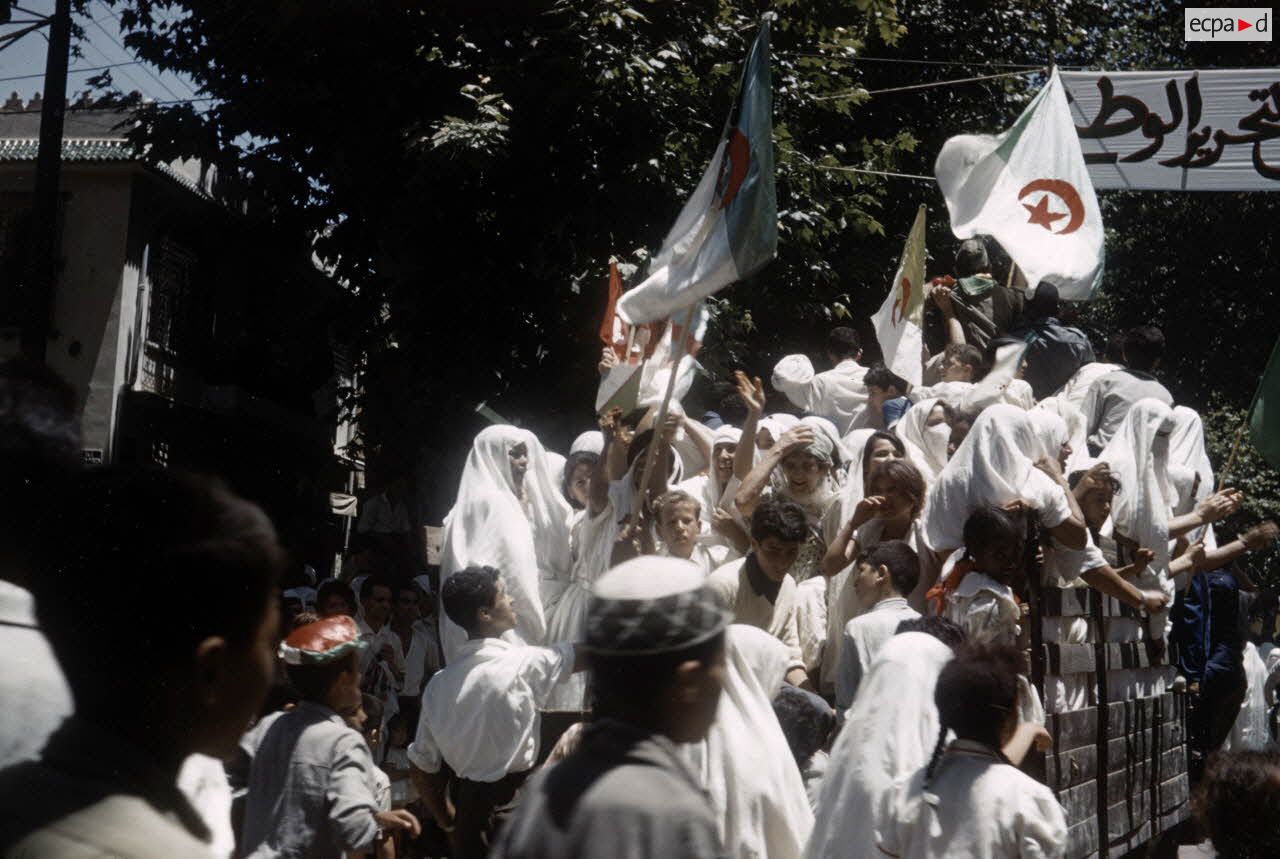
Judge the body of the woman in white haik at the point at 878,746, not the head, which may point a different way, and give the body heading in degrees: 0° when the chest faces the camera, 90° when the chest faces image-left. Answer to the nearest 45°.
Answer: approximately 225°

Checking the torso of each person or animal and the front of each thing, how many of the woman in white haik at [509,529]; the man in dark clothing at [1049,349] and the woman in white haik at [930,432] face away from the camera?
1

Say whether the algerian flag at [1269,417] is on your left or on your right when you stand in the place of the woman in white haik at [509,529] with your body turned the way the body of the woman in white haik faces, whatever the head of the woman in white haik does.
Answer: on your left

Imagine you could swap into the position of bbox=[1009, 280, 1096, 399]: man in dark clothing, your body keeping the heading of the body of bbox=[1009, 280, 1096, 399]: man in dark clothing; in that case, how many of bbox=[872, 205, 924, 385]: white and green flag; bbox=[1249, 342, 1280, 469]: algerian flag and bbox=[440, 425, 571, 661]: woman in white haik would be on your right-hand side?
1

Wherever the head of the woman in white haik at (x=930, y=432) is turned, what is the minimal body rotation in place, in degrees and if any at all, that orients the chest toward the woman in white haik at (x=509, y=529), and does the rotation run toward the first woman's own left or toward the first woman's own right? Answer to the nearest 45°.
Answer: approximately 90° to the first woman's own right

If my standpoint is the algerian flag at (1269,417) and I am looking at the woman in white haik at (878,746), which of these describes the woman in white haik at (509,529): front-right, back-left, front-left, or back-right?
front-right

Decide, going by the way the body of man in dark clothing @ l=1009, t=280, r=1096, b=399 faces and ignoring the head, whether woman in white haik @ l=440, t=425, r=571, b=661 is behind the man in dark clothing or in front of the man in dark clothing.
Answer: behind

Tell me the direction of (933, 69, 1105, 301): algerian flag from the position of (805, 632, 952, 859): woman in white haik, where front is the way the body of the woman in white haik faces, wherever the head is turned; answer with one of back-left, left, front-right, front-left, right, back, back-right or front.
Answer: front-left

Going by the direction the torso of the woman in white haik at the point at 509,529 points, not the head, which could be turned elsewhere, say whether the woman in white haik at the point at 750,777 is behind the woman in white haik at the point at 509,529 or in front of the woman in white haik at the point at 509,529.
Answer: in front

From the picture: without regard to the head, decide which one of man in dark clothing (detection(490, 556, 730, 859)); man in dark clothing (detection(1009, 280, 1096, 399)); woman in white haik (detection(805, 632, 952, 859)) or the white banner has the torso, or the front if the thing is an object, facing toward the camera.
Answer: the white banner

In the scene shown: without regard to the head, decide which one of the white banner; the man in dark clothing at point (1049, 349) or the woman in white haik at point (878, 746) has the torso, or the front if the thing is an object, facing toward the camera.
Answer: the white banner

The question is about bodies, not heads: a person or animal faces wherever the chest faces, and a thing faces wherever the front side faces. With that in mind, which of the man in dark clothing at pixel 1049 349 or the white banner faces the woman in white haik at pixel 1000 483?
the white banner

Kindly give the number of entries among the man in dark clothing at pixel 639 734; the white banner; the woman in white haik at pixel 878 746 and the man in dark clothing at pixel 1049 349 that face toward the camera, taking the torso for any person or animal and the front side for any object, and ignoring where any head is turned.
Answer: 1

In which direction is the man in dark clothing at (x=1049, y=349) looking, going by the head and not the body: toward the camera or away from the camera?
away from the camera

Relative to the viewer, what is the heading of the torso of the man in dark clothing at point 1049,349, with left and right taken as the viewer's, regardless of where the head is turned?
facing away from the viewer

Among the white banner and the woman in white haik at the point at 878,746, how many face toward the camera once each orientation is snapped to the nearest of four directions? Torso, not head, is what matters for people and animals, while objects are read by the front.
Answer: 1

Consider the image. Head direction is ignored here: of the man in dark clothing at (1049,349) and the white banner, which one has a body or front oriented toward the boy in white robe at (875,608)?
the white banner

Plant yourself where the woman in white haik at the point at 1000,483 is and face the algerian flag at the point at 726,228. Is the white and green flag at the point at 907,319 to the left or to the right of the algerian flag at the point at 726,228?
right
